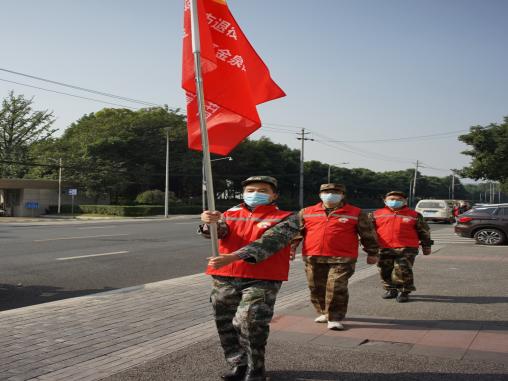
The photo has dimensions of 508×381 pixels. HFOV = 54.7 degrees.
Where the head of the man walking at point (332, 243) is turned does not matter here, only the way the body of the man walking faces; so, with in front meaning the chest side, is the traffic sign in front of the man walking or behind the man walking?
behind

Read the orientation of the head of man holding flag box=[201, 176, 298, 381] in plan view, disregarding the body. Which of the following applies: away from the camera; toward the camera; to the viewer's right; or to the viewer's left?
toward the camera

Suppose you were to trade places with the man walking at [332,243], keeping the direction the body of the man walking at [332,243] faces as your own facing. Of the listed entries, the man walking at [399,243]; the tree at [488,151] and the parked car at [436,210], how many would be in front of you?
0

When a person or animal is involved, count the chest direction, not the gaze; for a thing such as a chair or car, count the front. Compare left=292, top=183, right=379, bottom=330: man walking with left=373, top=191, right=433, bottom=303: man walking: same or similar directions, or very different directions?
same or similar directions

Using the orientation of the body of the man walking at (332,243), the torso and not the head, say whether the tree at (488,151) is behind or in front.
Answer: behind

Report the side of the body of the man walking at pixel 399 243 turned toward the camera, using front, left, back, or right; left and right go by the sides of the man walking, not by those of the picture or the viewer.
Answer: front

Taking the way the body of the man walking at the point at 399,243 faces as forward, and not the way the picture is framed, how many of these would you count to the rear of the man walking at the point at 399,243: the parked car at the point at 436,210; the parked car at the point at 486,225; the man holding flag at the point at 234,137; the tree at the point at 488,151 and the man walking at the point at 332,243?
3

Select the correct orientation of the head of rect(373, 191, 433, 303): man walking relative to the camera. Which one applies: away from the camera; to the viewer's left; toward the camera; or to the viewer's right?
toward the camera

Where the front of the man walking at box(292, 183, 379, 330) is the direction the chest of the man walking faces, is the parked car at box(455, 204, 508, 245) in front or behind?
behind

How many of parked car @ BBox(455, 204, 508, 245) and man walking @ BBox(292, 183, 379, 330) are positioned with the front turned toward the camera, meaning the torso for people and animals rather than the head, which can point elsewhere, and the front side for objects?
1

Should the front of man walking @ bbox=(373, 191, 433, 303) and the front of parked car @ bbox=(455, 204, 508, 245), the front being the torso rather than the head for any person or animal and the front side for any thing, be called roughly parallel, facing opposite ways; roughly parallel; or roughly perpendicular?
roughly perpendicular

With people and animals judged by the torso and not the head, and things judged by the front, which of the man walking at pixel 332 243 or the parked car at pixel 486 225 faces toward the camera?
the man walking

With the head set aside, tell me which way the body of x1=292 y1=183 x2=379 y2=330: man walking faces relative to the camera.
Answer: toward the camera

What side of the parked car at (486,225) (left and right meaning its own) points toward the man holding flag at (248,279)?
right

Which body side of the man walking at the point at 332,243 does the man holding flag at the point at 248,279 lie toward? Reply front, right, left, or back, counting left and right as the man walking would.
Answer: front

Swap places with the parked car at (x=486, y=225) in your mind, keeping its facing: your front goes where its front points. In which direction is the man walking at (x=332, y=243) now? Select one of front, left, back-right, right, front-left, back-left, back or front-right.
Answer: right

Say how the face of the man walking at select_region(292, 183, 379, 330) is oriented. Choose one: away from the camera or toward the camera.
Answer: toward the camera
